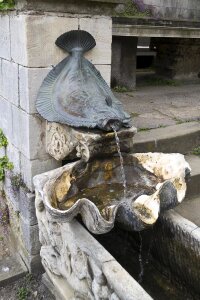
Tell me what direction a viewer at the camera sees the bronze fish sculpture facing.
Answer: facing the viewer and to the right of the viewer

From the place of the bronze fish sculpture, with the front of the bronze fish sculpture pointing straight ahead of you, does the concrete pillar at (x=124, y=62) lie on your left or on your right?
on your left

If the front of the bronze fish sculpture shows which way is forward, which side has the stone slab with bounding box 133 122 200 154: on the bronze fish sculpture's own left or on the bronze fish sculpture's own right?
on the bronze fish sculpture's own left
